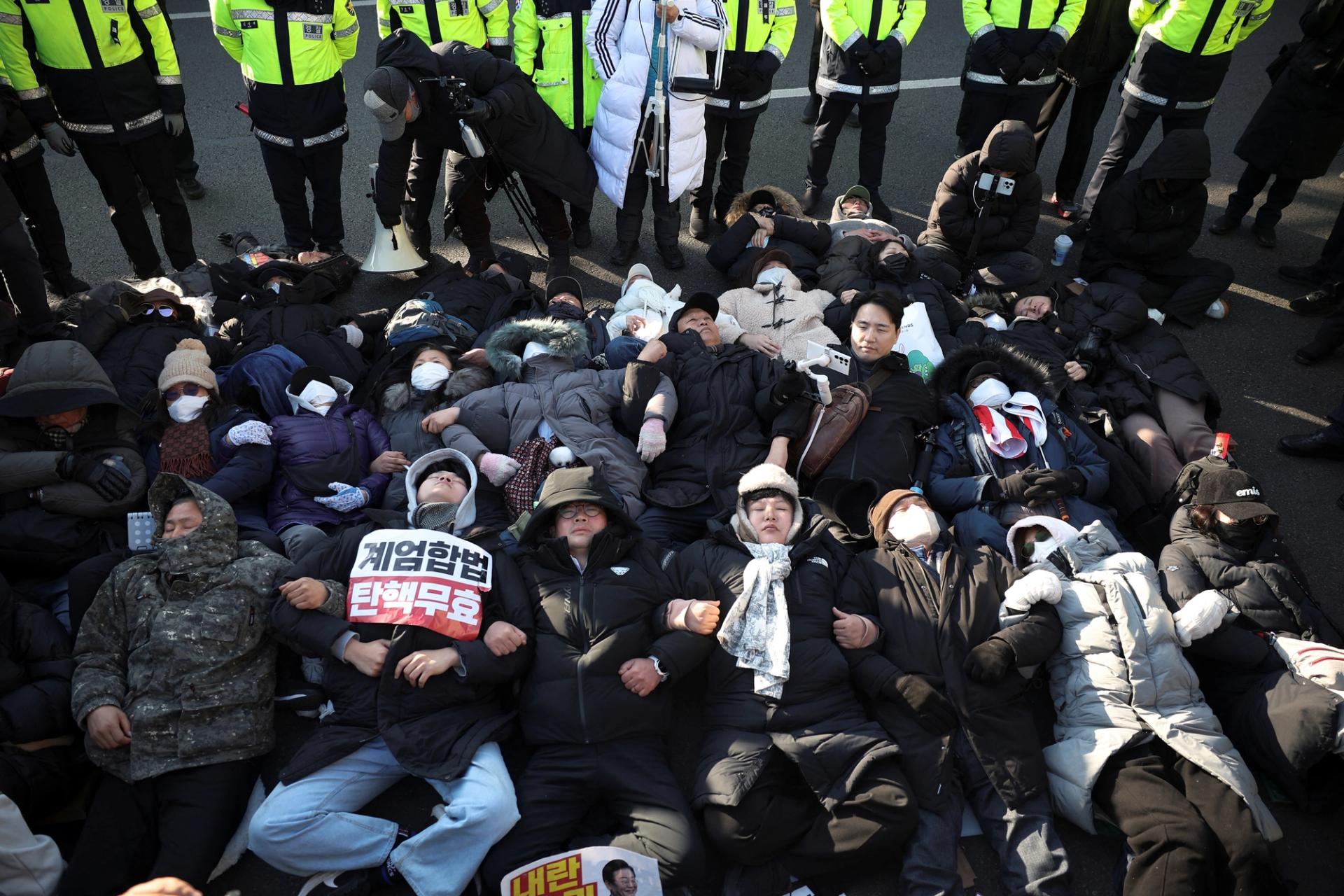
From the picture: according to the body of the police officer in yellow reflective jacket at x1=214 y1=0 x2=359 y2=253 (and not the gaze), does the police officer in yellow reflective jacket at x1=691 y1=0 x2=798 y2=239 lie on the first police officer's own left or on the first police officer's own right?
on the first police officer's own left

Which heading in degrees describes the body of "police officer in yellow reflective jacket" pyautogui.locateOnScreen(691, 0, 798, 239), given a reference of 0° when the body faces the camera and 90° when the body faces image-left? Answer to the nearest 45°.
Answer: approximately 0°

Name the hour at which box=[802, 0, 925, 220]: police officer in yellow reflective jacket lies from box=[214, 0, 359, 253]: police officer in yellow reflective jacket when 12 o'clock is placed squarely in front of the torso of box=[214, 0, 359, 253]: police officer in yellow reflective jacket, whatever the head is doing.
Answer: box=[802, 0, 925, 220]: police officer in yellow reflective jacket is roughly at 9 o'clock from box=[214, 0, 359, 253]: police officer in yellow reflective jacket.

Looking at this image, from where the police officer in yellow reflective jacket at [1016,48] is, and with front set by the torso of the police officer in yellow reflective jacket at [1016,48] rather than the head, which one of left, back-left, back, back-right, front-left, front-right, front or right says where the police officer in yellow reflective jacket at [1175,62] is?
left

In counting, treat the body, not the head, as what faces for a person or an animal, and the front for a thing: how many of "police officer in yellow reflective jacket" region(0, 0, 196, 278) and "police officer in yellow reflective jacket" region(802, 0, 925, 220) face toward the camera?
2

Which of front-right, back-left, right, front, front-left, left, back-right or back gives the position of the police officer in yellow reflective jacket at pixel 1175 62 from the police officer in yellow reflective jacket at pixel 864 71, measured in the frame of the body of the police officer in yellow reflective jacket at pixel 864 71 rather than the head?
left

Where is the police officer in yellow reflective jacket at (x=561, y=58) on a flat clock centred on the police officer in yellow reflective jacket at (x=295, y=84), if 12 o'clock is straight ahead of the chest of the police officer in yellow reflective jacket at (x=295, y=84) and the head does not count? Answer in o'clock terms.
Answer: the police officer in yellow reflective jacket at (x=561, y=58) is roughly at 9 o'clock from the police officer in yellow reflective jacket at (x=295, y=84).

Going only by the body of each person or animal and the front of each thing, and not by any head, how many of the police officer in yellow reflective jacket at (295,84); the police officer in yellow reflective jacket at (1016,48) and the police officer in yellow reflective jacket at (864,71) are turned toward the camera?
3
